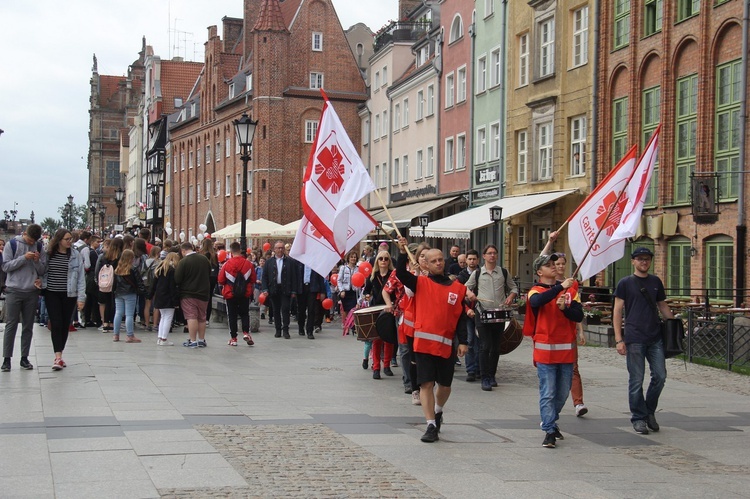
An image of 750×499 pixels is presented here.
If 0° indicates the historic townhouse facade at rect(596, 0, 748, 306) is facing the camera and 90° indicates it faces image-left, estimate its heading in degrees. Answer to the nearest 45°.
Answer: approximately 45°

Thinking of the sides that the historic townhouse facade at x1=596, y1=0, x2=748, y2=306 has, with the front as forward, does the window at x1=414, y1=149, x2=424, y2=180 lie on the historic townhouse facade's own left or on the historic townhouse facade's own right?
on the historic townhouse facade's own right

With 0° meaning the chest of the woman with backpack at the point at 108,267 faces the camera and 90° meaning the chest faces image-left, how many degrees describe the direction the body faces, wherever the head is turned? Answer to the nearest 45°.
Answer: approximately 225°

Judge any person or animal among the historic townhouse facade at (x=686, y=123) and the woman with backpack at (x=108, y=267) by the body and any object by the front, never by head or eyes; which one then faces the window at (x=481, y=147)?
the woman with backpack

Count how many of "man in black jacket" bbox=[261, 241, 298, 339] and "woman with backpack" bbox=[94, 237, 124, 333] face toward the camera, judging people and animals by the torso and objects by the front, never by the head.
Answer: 1

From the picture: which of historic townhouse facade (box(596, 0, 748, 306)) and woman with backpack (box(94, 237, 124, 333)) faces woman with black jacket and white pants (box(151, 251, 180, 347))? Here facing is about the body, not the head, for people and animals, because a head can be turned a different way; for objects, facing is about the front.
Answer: the historic townhouse facade

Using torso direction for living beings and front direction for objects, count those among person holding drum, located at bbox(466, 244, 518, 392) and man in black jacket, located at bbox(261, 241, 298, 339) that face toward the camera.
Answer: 2

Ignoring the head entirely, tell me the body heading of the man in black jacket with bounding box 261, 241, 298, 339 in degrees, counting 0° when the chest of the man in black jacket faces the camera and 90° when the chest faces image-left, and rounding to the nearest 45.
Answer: approximately 0°

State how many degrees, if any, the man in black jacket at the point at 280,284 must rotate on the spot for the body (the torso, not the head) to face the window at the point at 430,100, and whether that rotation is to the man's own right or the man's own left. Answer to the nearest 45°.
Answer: approximately 180°

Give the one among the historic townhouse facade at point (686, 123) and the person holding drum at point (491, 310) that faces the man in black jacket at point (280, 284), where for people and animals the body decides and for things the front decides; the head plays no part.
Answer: the historic townhouse facade

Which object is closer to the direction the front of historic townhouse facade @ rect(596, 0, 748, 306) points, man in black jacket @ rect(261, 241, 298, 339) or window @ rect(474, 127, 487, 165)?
the man in black jacket

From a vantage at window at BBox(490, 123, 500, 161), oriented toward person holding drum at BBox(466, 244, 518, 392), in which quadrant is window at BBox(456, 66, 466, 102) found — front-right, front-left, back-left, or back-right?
back-right
